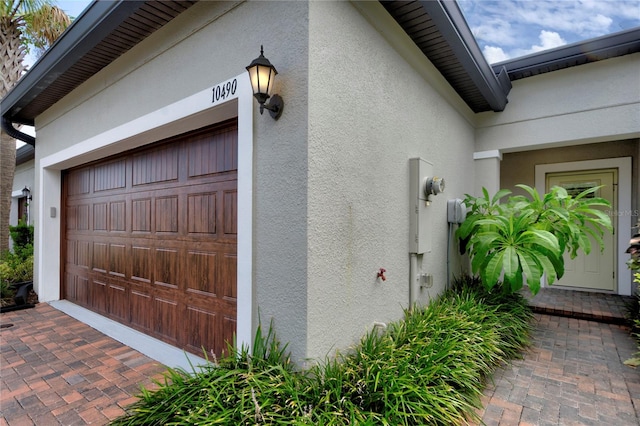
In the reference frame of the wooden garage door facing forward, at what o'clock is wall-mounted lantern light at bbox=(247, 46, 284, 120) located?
The wall-mounted lantern light is roughly at 10 o'clock from the wooden garage door.

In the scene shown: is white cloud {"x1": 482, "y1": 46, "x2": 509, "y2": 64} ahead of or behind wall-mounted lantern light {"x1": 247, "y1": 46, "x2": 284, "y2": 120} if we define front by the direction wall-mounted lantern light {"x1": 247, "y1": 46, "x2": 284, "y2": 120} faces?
behind

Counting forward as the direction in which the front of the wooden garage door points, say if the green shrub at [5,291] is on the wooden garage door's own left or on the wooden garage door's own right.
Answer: on the wooden garage door's own right

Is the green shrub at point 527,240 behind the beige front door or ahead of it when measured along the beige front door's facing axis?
ahead

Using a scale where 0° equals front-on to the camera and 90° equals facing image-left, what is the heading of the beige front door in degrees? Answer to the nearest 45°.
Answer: approximately 0°

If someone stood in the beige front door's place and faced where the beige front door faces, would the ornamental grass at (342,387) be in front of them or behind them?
in front

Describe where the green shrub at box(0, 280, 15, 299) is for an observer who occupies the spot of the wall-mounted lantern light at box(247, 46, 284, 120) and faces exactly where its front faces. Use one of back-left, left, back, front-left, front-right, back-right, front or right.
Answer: right

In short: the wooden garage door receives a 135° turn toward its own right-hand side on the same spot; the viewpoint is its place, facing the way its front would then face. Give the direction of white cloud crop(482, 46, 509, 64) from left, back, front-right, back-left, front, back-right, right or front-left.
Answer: right

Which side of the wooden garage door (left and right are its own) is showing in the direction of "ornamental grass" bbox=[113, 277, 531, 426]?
left

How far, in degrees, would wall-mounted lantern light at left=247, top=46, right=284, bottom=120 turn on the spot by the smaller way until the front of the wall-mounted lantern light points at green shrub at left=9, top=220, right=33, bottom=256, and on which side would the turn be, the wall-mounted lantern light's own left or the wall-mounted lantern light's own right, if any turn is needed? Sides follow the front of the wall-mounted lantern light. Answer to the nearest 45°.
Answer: approximately 90° to the wall-mounted lantern light's own right

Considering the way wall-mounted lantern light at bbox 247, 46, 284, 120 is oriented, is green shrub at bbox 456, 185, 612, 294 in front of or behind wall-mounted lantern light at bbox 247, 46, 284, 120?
behind

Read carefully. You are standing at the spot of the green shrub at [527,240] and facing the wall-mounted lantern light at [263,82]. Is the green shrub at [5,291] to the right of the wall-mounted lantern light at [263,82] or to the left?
right

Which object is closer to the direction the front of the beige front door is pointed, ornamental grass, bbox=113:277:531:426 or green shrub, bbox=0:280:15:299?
the ornamental grass
